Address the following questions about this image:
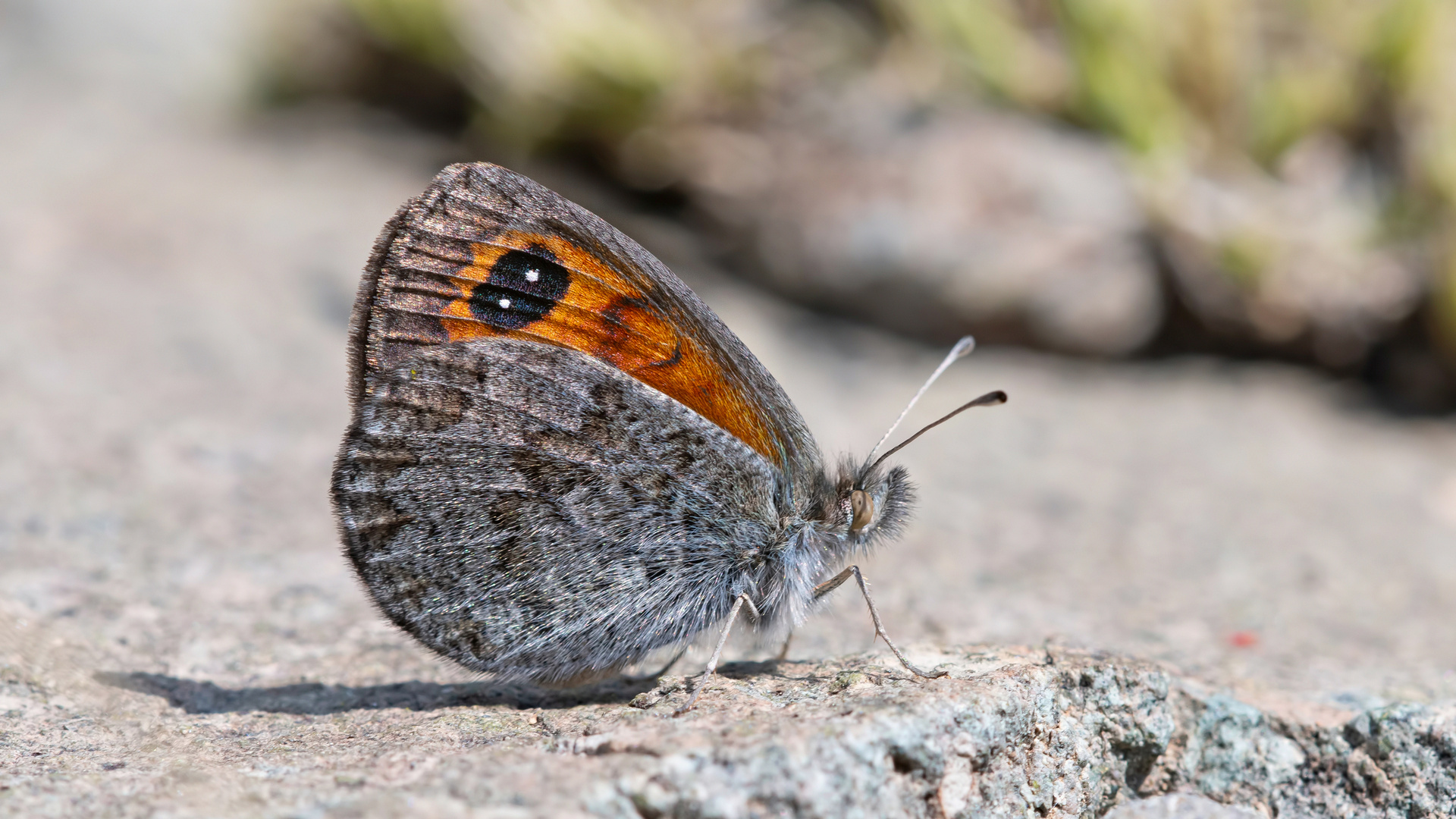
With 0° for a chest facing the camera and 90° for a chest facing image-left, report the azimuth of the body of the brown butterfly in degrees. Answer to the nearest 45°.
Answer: approximately 270°

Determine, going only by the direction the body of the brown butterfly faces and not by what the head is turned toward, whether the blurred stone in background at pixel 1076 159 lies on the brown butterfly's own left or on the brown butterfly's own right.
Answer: on the brown butterfly's own left
